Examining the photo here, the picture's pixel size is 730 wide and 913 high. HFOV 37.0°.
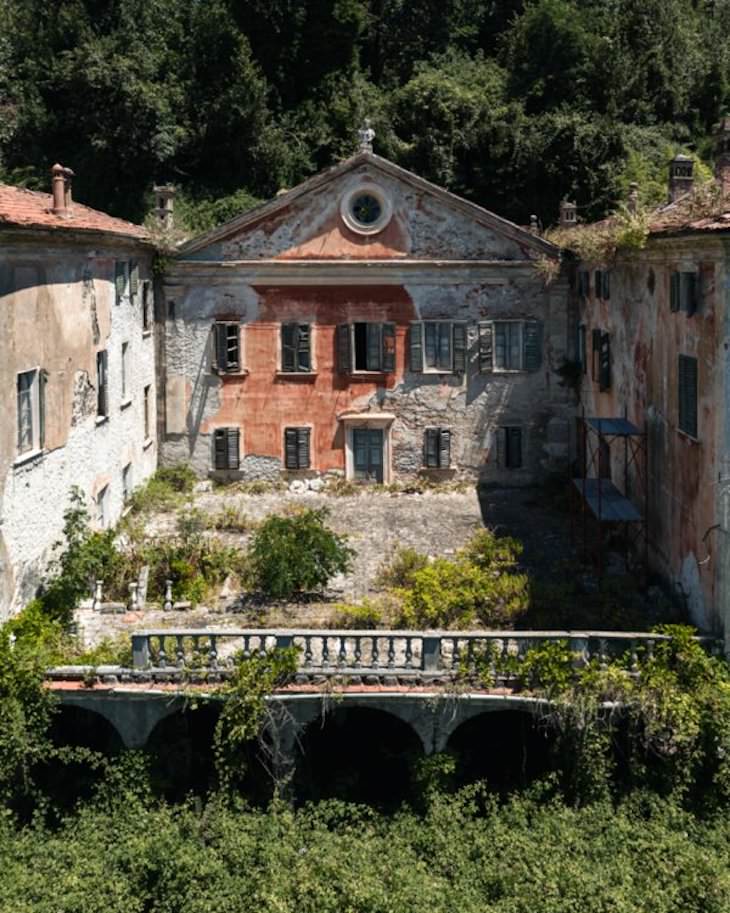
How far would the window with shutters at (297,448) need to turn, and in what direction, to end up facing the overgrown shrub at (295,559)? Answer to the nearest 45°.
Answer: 0° — it already faces it

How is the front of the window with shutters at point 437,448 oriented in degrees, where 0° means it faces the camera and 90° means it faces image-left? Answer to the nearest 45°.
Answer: approximately 0°

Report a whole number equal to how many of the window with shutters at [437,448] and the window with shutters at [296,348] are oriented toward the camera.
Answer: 2

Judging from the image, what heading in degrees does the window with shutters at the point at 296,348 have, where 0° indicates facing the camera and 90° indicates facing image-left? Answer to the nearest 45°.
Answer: approximately 0°

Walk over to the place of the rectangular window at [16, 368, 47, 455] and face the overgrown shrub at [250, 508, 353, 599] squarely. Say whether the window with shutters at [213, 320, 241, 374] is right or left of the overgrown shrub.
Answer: left

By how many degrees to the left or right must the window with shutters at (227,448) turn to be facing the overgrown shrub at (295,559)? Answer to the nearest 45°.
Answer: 0° — it already faces it

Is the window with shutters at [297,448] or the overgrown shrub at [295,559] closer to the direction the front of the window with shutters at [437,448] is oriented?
the overgrown shrub
